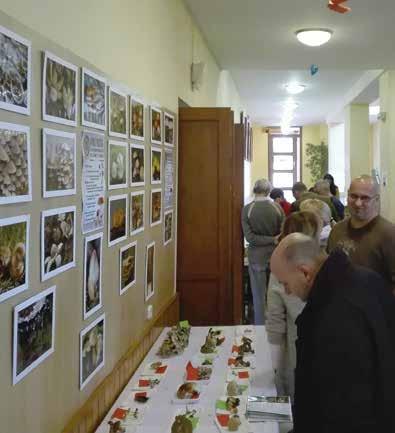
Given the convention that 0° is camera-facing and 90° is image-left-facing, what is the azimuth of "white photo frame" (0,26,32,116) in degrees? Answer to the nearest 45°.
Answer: approximately 315°

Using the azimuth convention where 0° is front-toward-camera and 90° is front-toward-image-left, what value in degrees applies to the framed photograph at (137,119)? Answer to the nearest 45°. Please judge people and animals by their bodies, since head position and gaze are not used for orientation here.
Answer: approximately 315°

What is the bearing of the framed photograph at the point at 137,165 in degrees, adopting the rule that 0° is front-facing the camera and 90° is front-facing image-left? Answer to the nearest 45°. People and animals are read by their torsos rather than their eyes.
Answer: approximately 315°

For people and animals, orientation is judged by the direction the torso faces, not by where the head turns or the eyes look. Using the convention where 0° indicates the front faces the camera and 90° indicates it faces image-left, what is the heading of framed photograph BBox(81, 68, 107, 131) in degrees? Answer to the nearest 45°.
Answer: approximately 315°

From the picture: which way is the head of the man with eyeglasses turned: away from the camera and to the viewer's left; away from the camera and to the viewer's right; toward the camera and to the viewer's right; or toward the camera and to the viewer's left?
toward the camera and to the viewer's left

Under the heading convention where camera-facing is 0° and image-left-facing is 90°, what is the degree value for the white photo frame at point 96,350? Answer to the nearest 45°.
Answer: approximately 315°
